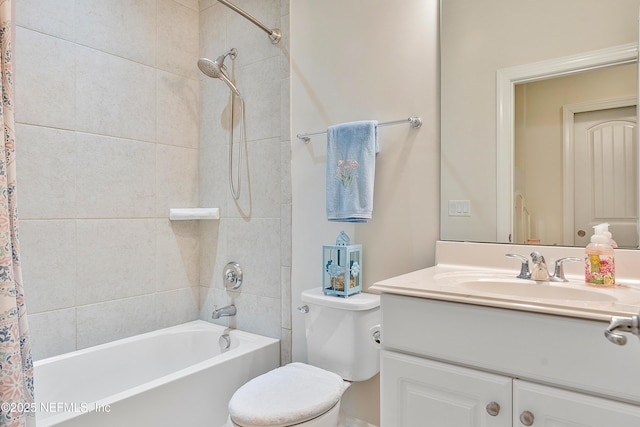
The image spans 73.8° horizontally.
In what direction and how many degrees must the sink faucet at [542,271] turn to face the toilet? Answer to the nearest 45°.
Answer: approximately 45° to its right

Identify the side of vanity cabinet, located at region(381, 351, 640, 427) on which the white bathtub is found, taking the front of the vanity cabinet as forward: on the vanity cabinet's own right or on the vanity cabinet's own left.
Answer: on the vanity cabinet's own right

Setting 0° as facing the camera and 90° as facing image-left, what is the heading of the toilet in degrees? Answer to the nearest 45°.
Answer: approximately 45°

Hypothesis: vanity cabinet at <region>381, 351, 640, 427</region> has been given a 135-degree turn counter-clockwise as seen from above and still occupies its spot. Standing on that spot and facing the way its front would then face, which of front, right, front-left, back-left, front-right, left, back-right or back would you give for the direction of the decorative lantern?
back-left

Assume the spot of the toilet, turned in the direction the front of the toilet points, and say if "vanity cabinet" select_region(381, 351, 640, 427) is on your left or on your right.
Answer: on your left

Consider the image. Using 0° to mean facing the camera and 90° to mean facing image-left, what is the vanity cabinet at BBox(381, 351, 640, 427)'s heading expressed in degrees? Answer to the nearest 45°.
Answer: approximately 45°
